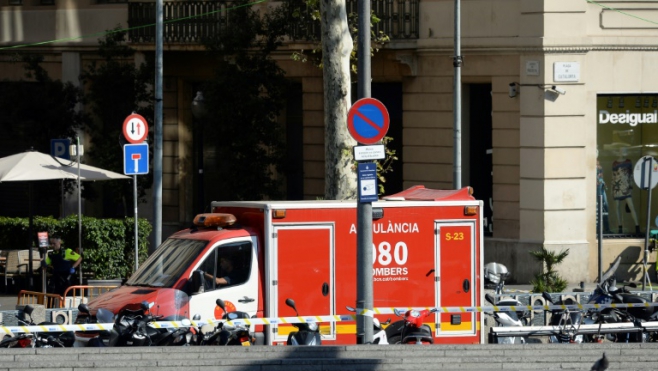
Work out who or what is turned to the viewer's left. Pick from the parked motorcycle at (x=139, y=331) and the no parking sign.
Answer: the parked motorcycle

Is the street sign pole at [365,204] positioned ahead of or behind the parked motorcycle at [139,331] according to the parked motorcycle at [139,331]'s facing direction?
behind

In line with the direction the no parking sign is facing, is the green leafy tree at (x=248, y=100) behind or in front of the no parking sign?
behind

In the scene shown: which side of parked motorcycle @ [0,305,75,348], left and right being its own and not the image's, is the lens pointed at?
left

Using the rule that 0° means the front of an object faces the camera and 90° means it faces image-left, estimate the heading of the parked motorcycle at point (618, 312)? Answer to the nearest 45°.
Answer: approximately 90°

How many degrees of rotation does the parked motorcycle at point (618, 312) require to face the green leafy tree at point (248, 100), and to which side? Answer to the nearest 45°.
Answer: approximately 45° to its right

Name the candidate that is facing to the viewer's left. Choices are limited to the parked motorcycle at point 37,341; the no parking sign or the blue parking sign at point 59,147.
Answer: the parked motorcycle

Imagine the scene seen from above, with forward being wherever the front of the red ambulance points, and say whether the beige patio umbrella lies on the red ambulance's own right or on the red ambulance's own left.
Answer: on the red ambulance's own right
